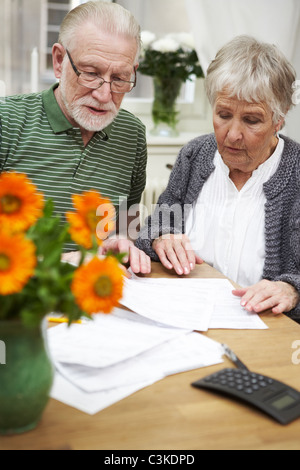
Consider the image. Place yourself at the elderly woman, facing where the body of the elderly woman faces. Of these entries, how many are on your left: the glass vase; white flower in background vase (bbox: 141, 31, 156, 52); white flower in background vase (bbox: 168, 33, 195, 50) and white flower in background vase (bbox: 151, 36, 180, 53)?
0

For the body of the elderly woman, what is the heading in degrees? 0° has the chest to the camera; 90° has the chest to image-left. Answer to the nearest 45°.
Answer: approximately 45°

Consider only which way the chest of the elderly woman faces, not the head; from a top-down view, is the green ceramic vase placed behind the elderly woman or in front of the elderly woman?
in front

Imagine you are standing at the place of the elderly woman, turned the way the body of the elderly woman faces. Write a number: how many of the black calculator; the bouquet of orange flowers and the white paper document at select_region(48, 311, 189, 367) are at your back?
0

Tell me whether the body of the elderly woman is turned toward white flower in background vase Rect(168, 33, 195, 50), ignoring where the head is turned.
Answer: no

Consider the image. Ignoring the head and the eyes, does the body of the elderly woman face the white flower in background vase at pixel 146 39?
no

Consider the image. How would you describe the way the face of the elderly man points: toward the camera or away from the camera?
toward the camera

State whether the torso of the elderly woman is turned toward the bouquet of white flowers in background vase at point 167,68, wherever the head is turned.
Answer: no

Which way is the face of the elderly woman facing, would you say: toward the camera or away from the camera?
toward the camera

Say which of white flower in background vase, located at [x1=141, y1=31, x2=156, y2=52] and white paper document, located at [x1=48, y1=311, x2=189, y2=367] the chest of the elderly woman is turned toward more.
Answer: the white paper document

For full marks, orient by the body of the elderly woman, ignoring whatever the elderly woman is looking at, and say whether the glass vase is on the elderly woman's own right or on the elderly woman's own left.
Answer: on the elderly woman's own right

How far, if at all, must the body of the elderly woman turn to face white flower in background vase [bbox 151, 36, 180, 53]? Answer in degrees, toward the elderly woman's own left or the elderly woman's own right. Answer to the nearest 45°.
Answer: approximately 135° to the elderly woman's own right

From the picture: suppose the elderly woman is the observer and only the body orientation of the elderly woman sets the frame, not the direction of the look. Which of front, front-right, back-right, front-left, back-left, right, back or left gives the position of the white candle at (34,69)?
right
